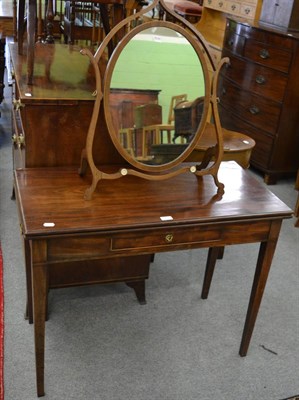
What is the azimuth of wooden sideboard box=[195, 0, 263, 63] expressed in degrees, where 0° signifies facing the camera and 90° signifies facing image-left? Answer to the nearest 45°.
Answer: approximately 45°

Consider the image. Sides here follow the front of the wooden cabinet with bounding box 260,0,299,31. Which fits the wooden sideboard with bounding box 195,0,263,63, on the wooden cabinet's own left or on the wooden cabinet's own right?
on the wooden cabinet's own right

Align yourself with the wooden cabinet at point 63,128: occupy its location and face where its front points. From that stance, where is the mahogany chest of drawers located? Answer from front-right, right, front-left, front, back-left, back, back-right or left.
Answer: back-right

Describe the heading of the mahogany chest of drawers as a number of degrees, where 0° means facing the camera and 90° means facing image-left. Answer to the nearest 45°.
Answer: approximately 45°

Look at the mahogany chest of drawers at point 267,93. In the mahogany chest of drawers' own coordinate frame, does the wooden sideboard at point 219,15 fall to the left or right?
on its right

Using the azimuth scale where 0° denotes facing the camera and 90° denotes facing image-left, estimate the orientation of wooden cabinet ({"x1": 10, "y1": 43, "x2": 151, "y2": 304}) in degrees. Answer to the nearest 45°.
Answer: approximately 90°

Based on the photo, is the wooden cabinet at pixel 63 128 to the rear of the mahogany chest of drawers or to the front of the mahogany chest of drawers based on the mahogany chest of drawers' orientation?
to the front
